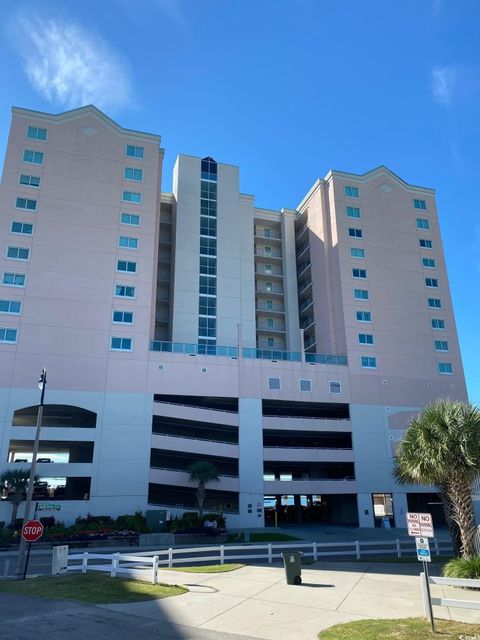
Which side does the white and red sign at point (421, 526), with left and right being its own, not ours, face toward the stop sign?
right

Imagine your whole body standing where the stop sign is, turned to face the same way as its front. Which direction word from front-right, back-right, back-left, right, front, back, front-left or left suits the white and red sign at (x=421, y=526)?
front-left

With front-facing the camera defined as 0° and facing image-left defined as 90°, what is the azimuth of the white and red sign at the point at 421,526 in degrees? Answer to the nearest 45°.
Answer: approximately 0°

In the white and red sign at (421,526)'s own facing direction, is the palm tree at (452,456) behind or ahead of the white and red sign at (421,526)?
behind

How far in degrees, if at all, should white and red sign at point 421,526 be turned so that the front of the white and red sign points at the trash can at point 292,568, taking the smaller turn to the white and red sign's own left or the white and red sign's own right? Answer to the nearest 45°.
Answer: approximately 135° to the white and red sign's own right

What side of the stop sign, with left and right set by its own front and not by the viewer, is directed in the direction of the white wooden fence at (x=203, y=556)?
left

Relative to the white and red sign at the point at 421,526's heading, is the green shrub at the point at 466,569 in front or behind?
behind

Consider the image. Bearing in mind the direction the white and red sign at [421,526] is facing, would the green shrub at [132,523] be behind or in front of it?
behind

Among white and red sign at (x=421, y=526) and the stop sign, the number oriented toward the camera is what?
2

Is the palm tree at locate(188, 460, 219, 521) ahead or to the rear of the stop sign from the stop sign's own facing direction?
to the rear

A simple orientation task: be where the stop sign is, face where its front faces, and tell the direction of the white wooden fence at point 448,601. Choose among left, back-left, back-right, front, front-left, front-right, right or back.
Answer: front-left
